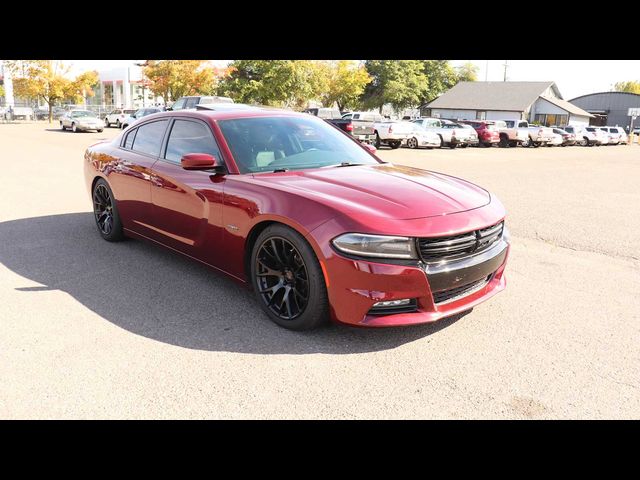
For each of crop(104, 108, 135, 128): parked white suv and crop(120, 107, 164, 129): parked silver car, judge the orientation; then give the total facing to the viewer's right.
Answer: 0

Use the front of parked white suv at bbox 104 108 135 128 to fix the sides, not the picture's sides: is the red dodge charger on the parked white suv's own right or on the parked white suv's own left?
on the parked white suv's own left

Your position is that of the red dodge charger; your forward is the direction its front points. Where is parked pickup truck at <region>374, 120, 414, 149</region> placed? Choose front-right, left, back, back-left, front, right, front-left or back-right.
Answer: back-left

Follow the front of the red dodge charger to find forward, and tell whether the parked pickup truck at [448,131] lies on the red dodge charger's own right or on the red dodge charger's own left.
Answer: on the red dodge charger's own left

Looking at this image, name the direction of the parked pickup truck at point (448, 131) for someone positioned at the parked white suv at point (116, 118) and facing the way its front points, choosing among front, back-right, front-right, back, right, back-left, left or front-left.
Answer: left

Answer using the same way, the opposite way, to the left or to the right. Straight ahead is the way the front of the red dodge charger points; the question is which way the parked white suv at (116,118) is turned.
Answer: to the right

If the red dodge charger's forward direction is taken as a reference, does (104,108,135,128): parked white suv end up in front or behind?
behind

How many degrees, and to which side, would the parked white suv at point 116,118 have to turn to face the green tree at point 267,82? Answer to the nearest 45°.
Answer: approximately 135° to its left

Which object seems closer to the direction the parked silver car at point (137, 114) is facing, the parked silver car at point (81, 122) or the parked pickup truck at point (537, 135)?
the parked silver car

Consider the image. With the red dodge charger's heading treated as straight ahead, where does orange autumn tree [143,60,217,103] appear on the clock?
The orange autumn tree is roughly at 7 o'clock from the red dodge charger.

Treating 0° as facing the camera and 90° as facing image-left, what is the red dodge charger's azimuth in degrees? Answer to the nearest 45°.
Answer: approximately 315°

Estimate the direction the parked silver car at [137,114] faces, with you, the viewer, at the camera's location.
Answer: facing the viewer and to the left of the viewer

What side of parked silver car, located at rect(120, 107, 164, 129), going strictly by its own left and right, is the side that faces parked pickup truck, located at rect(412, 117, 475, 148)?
left

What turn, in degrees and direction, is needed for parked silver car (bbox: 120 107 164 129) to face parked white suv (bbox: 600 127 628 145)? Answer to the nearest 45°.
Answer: approximately 135° to its left

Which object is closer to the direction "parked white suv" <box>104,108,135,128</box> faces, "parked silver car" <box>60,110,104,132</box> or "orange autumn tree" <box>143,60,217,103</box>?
the parked silver car

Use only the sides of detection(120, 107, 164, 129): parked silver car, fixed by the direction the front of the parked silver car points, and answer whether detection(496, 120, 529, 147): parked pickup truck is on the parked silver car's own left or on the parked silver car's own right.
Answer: on the parked silver car's own left
